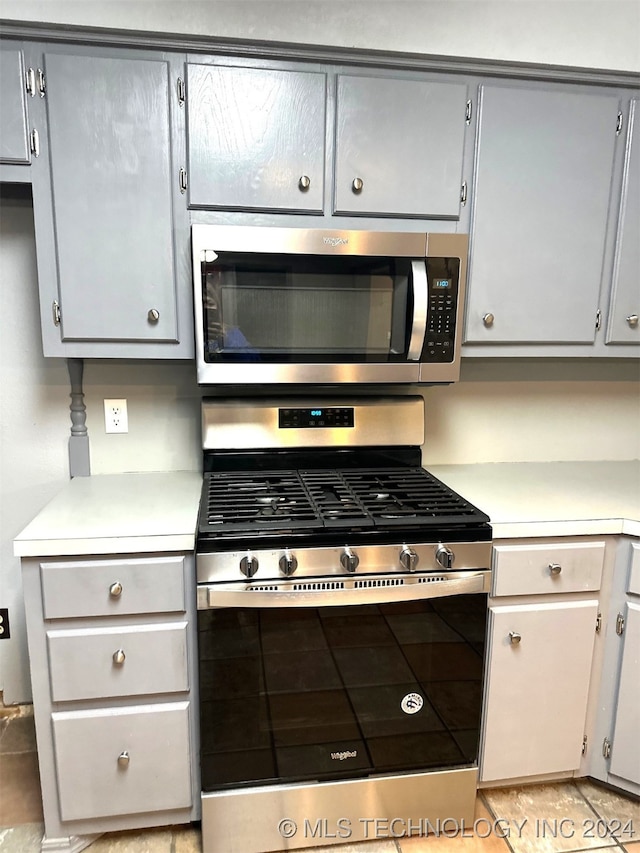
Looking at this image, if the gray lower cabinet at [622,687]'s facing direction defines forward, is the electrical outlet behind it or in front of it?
in front

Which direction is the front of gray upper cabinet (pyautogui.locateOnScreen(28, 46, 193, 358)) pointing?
toward the camera

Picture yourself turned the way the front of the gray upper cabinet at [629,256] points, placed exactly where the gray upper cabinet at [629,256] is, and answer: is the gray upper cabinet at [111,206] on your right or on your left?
on your right

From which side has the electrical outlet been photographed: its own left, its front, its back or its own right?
front

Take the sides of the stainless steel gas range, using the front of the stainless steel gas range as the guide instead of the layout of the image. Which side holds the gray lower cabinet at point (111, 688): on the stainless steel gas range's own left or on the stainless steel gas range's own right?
on the stainless steel gas range's own right

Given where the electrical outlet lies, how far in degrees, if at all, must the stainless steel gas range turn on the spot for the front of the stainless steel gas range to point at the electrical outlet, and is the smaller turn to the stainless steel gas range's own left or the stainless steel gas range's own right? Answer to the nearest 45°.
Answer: approximately 90° to the stainless steel gas range's own right

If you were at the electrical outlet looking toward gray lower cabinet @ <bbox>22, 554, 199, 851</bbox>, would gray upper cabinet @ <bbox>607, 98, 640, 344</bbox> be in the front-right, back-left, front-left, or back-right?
front-left

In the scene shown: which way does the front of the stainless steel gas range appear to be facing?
toward the camera

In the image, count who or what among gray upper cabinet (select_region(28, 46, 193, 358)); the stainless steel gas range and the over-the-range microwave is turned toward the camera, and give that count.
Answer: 3

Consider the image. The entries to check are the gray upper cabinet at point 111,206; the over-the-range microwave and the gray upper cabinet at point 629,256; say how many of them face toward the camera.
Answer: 3
